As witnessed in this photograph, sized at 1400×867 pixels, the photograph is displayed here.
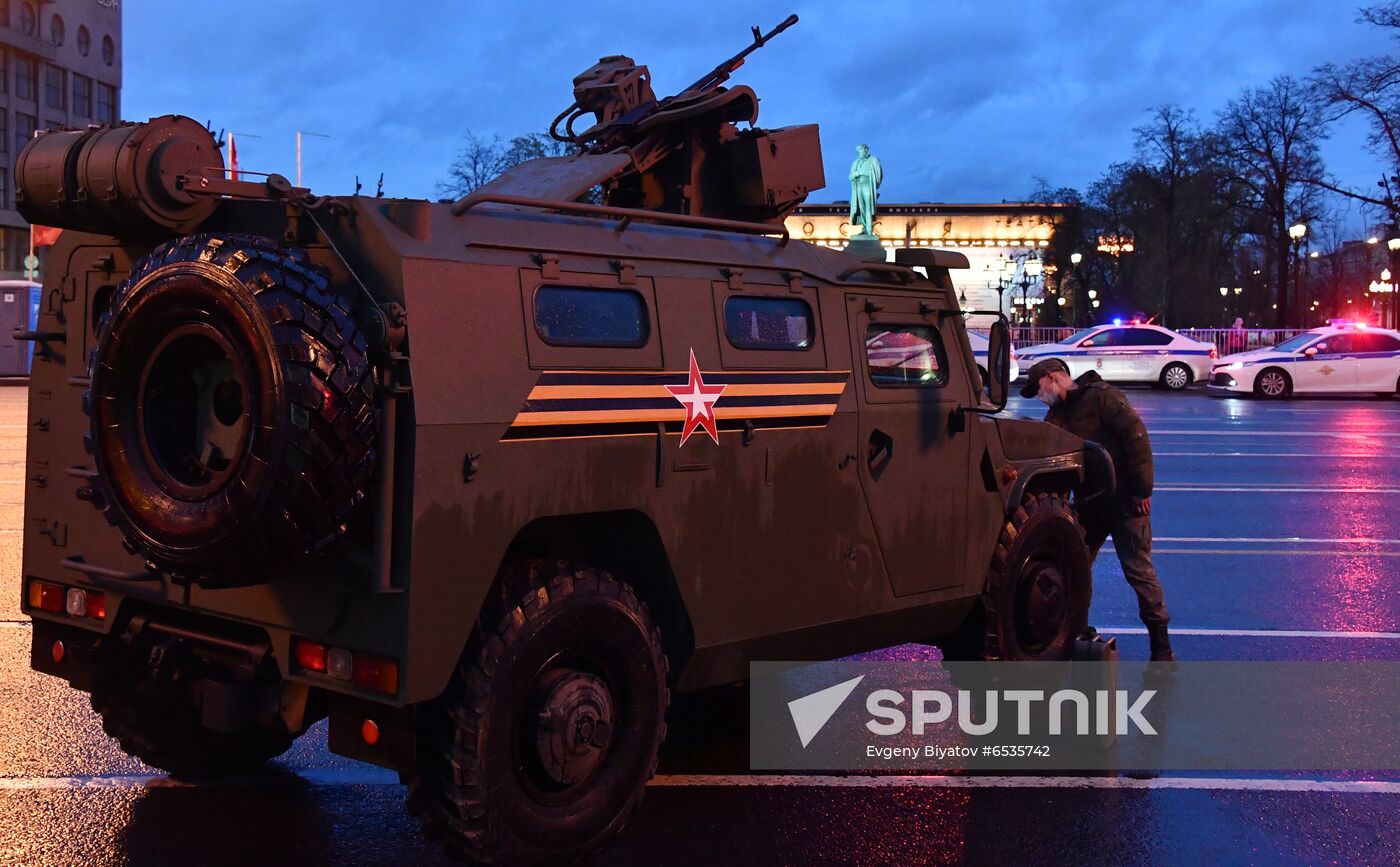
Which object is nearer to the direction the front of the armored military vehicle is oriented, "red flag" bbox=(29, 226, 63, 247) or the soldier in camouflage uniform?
the soldier in camouflage uniform

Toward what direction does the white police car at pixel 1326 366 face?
to the viewer's left

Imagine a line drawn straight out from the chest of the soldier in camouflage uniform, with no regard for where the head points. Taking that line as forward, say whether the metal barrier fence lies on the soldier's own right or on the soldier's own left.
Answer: on the soldier's own right

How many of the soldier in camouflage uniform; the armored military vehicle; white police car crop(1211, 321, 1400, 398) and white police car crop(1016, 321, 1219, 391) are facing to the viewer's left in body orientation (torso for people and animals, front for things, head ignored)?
3

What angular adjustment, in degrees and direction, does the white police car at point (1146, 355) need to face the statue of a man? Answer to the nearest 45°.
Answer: approximately 45° to its right

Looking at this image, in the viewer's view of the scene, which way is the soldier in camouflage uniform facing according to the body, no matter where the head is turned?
to the viewer's left

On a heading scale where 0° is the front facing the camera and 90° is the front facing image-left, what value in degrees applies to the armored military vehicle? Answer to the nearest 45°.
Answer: approximately 225°

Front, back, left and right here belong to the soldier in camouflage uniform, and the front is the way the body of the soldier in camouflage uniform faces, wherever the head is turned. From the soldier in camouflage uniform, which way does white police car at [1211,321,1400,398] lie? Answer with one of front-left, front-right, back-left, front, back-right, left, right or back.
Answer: right

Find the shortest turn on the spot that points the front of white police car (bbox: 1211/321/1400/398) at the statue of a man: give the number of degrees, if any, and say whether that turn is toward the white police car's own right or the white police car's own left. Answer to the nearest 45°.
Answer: approximately 45° to the white police car's own right

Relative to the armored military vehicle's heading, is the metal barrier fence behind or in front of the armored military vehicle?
in front

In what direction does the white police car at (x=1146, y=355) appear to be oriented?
to the viewer's left
